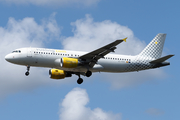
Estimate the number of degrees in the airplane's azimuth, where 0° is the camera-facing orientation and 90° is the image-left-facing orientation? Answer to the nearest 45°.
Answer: approximately 90°
